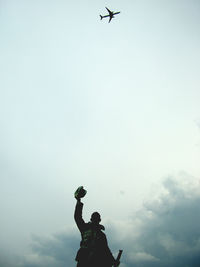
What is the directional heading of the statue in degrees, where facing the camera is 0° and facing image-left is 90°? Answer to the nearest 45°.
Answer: approximately 0°
